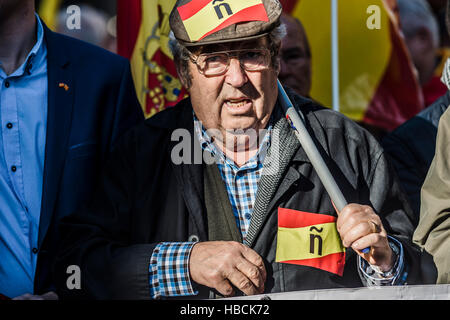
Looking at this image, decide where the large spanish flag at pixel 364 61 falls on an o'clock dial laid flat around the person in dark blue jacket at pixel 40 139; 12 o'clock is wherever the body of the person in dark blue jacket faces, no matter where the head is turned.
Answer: The large spanish flag is roughly at 8 o'clock from the person in dark blue jacket.

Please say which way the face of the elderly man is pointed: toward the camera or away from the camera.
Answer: toward the camera

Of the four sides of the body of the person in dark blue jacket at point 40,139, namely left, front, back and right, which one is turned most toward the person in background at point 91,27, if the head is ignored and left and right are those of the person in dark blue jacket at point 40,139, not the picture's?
back

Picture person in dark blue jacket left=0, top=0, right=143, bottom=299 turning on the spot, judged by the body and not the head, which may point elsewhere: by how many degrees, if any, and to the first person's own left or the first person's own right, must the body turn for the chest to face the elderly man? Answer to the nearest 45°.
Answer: approximately 45° to the first person's own left

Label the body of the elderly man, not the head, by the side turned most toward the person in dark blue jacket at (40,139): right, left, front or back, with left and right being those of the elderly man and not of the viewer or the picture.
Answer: right

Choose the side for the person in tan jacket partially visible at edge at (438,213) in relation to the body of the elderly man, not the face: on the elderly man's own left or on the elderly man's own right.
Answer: on the elderly man's own left

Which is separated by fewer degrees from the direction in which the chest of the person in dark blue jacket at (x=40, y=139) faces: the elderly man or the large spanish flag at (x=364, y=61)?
the elderly man

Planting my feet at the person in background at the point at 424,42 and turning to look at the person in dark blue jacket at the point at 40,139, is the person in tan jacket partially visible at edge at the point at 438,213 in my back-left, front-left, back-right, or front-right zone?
front-left

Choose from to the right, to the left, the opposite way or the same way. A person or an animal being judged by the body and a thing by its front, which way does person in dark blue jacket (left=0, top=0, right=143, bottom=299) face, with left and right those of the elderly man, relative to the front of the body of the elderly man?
the same way

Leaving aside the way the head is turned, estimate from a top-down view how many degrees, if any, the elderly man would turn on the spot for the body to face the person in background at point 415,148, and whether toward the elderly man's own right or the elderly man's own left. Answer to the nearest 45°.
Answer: approximately 135° to the elderly man's own left

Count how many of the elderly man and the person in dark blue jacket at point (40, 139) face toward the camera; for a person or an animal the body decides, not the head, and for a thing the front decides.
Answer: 2

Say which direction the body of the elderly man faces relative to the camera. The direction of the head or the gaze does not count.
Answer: toward the camera

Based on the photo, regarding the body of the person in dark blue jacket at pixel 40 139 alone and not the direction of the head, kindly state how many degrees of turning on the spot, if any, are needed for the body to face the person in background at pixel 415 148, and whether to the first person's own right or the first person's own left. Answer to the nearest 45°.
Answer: approximately 90° to the first person's own left

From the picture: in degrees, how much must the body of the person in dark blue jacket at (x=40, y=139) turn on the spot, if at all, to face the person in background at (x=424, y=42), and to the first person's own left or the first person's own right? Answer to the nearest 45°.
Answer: approximately 135° to the first person's own left
